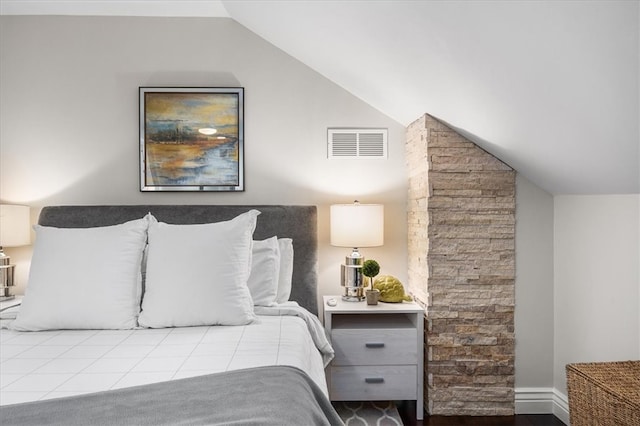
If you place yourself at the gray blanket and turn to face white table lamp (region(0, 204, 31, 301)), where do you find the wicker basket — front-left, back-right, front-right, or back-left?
back-right

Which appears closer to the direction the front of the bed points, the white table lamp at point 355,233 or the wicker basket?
the wicker basket

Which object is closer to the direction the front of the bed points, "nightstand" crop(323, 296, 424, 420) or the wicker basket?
the wicker basket

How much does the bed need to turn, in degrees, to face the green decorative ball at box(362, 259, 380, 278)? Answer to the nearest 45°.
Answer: approximately 90° to its left

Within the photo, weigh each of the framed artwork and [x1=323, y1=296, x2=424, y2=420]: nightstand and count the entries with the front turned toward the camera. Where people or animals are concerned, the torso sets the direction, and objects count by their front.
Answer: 2

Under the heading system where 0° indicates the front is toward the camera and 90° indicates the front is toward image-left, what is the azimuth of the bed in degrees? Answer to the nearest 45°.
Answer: approximately 0°

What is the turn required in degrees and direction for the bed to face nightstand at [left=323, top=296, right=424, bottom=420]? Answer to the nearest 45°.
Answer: approximately 90° to its left

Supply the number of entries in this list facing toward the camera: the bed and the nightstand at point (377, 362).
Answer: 2
